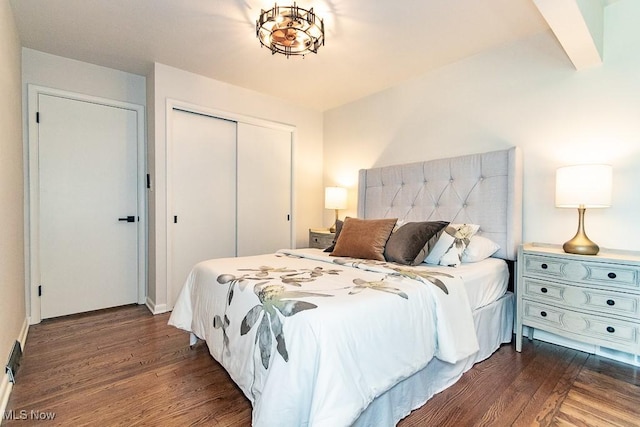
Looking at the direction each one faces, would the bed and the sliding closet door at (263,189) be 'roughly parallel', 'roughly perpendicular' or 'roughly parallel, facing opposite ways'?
roughly perpendicular

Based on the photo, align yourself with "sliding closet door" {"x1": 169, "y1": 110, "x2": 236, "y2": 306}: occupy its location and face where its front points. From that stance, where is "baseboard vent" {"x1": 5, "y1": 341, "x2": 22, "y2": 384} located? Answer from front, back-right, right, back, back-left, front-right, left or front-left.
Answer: right

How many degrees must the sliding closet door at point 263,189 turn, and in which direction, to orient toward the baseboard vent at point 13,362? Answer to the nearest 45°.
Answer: approximately 90° to its right

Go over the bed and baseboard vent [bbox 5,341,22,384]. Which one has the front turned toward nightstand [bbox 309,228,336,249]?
the baseboard vent

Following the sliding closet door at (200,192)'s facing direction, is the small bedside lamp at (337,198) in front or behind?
in front

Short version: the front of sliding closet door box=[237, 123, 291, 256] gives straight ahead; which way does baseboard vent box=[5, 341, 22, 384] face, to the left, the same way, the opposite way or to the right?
to the left

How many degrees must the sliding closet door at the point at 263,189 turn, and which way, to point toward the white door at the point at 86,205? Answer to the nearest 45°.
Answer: approximately 135° to its right

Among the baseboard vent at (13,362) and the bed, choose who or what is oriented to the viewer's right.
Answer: the baseboard vent

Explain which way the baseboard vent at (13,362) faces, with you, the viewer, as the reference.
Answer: facing to the right of the viewer

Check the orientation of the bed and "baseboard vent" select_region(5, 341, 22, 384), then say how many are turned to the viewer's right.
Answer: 1

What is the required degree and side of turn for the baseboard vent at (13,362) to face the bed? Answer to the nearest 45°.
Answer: approximately 45° to its right

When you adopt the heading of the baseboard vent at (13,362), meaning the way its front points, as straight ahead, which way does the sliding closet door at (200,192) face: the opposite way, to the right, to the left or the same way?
to the right

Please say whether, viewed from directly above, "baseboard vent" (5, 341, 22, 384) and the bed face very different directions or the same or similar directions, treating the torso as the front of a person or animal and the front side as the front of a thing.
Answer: very different directions
